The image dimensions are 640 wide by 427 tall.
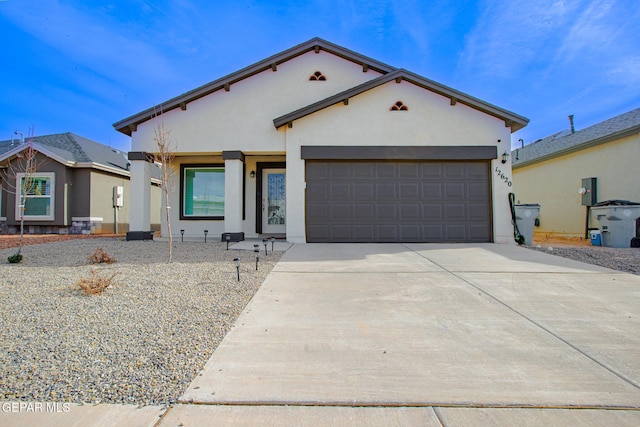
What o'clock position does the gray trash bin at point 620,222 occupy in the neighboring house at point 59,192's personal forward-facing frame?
The gray trash bin is roughly at 9 o'clock from the neighboring house.

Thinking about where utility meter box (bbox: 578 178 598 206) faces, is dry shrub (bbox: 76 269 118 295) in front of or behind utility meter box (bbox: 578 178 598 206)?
in front

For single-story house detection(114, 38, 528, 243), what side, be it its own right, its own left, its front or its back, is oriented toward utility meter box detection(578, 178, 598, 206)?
left

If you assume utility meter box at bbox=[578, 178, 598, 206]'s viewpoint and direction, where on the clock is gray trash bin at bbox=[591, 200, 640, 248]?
The gray trash bin is roughly at 10 o'clock from the utility meter box.

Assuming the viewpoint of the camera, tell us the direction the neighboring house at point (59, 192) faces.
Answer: facing the viewer and to the left of the viewer

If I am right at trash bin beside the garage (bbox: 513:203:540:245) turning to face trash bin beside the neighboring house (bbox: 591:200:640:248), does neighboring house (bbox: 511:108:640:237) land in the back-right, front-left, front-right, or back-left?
front-left

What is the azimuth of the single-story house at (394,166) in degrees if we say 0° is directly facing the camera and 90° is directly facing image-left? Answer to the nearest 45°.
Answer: approximately 0°

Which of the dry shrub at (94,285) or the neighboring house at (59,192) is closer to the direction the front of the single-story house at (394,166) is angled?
the dry shrub

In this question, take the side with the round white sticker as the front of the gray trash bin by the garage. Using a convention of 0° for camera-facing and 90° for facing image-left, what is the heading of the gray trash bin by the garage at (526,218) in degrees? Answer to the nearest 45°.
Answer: approximately 0°
